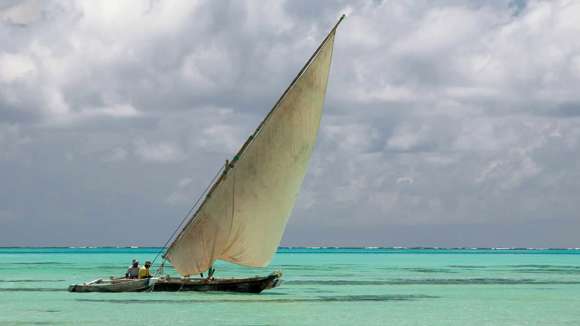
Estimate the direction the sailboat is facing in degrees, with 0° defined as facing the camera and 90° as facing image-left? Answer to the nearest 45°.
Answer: approximately 90°
